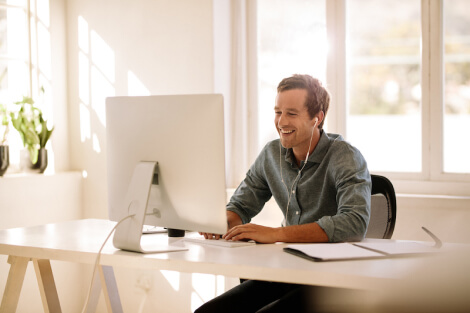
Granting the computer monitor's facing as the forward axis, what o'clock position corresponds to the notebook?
The notebook is roughly at 2 o'clock from the computer monitor.

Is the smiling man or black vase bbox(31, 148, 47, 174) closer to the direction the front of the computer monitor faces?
the smiling man

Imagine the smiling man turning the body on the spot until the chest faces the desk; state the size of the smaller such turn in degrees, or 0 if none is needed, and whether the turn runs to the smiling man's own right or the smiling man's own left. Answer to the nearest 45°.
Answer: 0° — they already face it

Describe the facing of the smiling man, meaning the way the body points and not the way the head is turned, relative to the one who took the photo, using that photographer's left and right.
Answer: facing the viewer and to the left of the viewer

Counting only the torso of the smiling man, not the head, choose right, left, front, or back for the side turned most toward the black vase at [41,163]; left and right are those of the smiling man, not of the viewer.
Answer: right

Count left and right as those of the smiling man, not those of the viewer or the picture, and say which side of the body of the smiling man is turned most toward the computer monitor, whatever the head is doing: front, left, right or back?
front

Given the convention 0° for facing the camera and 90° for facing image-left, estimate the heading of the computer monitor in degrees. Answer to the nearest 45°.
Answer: approximately 225°

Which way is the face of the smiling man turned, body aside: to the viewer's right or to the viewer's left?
to the viewer's left

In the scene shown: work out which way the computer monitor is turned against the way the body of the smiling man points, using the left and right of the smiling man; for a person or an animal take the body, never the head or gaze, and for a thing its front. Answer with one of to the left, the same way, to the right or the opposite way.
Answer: the opposite way
